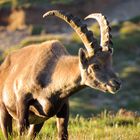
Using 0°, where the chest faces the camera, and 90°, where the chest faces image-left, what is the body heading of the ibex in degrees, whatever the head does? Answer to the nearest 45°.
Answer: approximately 315°
